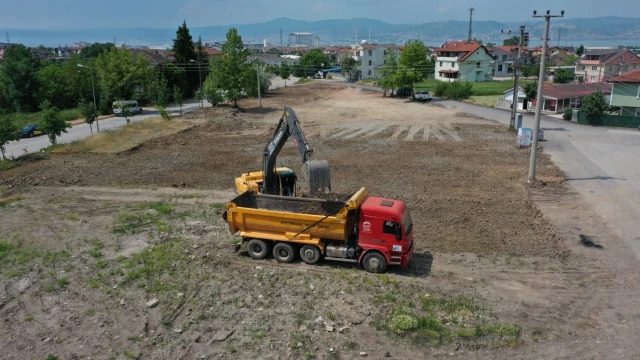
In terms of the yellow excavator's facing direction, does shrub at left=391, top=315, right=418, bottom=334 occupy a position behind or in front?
in front

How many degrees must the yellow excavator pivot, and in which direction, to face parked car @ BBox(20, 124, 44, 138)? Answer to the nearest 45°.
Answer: approximately 180°

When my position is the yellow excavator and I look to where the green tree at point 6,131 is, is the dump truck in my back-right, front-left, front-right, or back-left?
back-left

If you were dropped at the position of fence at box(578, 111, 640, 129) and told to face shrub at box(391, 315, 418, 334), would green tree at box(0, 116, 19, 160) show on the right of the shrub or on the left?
right

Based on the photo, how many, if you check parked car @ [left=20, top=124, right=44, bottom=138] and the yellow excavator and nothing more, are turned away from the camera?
0

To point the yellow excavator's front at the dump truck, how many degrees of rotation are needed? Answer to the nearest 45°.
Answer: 0° — it already faces it

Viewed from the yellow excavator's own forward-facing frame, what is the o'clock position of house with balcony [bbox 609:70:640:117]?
The house with balcony is roughly at 9 o'clock from the yellow excavator.

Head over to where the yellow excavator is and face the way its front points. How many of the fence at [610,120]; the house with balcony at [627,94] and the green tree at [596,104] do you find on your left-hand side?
3

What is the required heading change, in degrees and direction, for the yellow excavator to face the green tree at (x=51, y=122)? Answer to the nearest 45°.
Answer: approximately 180°

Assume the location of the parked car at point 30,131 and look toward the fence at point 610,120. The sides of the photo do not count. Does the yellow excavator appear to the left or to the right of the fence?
right
